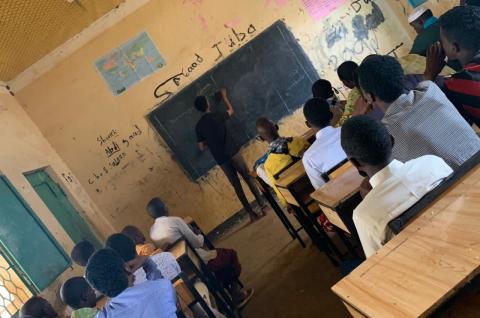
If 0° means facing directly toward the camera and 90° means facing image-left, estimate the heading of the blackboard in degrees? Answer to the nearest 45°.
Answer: approximately 0°

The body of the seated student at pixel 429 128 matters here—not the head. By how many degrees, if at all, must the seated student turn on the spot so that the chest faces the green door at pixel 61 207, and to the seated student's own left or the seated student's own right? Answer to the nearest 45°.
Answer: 0° — they already face it

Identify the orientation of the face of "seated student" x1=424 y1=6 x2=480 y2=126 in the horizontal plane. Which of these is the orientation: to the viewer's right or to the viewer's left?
to the viewer's left

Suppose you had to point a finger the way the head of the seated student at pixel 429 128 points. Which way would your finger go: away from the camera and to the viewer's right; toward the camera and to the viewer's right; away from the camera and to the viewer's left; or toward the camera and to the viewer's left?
away from the camera and to the viewer's left

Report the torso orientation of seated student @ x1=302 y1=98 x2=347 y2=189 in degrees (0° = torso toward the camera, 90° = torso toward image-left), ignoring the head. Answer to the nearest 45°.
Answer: approximately 135°

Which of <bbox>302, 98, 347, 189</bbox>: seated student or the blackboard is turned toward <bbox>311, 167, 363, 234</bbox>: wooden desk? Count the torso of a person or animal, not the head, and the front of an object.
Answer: the blackboard

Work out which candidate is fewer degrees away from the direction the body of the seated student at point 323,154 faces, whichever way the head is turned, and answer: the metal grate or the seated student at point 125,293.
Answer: the metal grate

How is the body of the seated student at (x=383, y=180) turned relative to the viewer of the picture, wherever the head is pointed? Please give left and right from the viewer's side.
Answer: facing away from the viewer and to the left of the viewer

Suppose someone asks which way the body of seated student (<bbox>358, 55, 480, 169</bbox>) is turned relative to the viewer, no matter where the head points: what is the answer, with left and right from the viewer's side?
facing away from the viewer and to the left of the viewer

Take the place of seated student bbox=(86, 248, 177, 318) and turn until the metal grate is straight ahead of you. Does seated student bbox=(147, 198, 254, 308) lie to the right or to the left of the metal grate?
right
